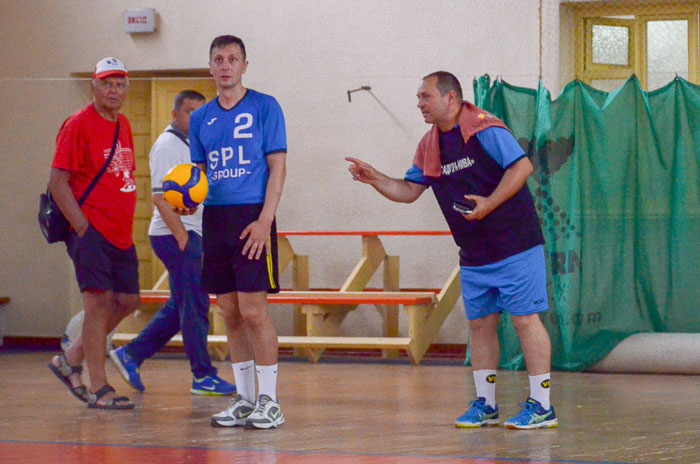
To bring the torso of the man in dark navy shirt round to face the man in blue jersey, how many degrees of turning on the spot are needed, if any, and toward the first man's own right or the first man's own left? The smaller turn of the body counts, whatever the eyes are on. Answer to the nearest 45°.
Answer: approximately 45° to the first man's own right

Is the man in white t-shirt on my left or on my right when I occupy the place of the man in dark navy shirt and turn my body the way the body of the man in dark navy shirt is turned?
on my right

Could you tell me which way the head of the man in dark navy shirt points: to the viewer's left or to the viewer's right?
to the viewer's left

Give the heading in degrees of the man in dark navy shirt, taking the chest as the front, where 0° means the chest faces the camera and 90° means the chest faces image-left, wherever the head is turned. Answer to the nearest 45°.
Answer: approximately 45°

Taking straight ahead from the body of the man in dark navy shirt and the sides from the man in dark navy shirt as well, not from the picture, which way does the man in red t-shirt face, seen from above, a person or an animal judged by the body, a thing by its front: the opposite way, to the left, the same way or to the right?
to the left

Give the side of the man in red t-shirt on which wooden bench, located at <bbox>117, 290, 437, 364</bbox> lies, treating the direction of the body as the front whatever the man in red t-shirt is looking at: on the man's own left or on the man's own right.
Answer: on the man's own left

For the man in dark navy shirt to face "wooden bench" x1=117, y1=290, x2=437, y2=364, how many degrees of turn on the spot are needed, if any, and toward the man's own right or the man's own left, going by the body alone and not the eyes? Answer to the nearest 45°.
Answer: approximately 135° to the man's own right

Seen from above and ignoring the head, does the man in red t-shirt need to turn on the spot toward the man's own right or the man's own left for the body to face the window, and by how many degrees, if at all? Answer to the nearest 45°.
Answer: approximately 90° to the man's own left

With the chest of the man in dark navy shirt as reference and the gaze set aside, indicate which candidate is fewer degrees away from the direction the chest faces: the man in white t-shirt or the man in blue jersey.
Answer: the man in blue jersey

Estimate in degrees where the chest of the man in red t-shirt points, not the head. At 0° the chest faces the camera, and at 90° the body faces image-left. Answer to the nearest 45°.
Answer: approximately 315°
